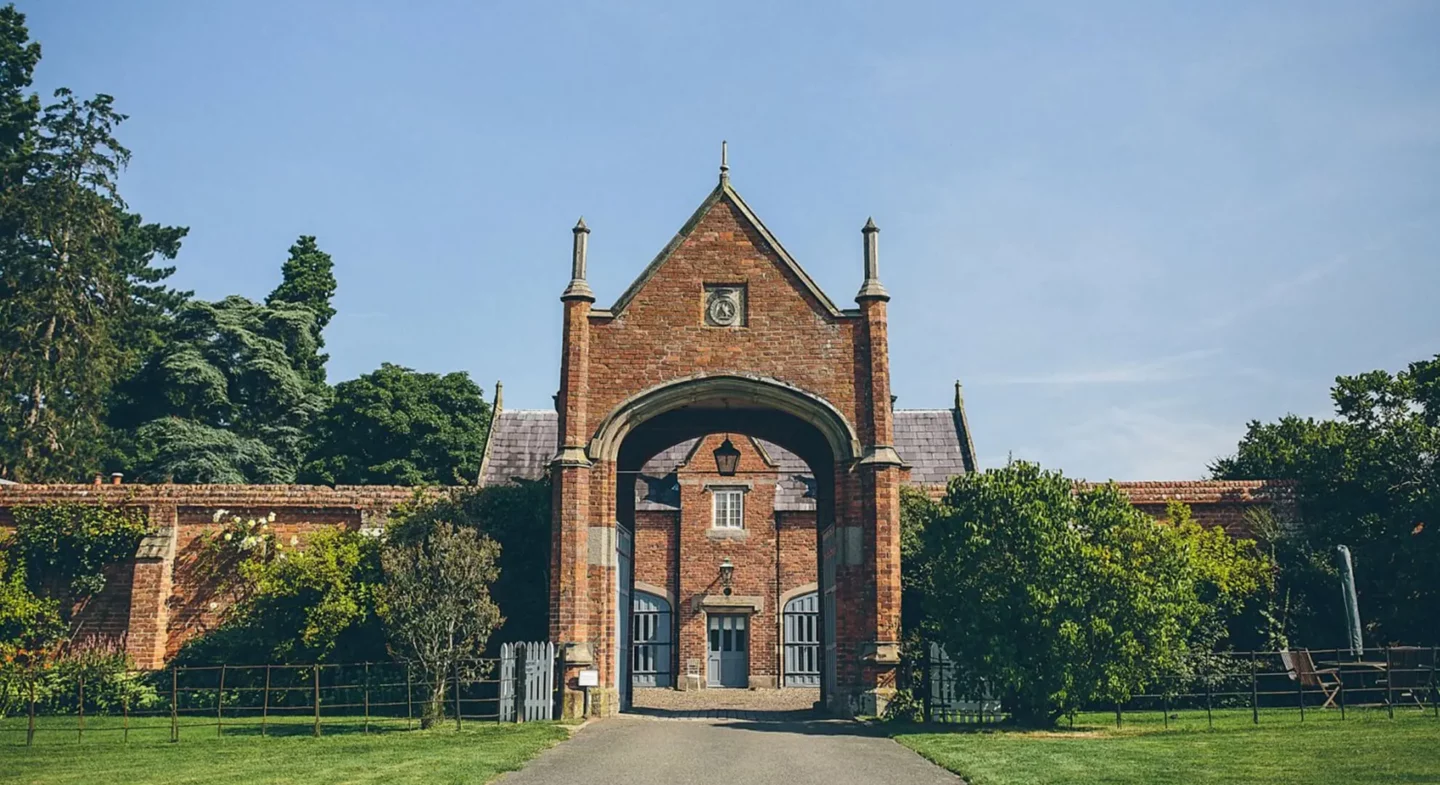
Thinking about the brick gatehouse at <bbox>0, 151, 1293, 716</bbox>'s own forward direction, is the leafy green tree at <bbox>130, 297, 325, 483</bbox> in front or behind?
behind

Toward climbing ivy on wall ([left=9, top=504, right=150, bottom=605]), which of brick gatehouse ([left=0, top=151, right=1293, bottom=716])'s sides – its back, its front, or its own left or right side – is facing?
right

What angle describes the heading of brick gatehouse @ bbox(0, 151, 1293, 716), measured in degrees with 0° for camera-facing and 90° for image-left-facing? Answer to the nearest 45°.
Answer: approximately 0°

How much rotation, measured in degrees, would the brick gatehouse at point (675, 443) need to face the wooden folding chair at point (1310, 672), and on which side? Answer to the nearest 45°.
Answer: approximately 90° to its left

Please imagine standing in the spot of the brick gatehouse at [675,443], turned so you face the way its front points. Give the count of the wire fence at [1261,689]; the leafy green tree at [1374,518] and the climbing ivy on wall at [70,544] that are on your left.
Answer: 2

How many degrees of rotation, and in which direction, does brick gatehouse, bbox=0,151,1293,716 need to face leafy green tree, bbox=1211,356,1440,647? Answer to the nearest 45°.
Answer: approximately 90° to its left

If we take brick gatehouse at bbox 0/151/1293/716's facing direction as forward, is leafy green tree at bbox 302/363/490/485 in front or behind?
behind

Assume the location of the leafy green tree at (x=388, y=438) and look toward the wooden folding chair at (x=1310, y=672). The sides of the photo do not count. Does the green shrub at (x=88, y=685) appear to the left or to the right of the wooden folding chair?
right

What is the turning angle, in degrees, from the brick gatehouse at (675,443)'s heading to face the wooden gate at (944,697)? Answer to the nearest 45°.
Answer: approximately 90° to its left
